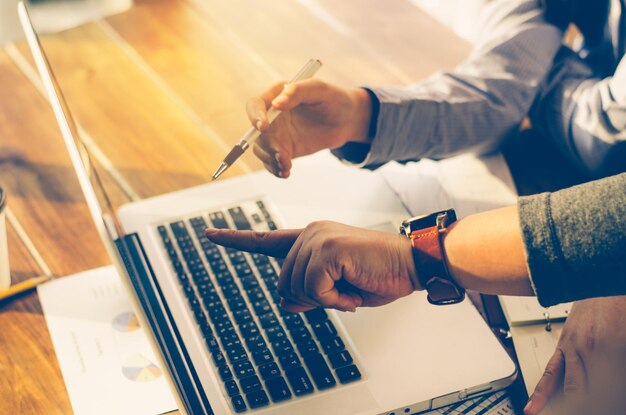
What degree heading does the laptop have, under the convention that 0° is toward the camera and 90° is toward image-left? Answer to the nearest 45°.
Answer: approximately 270°
